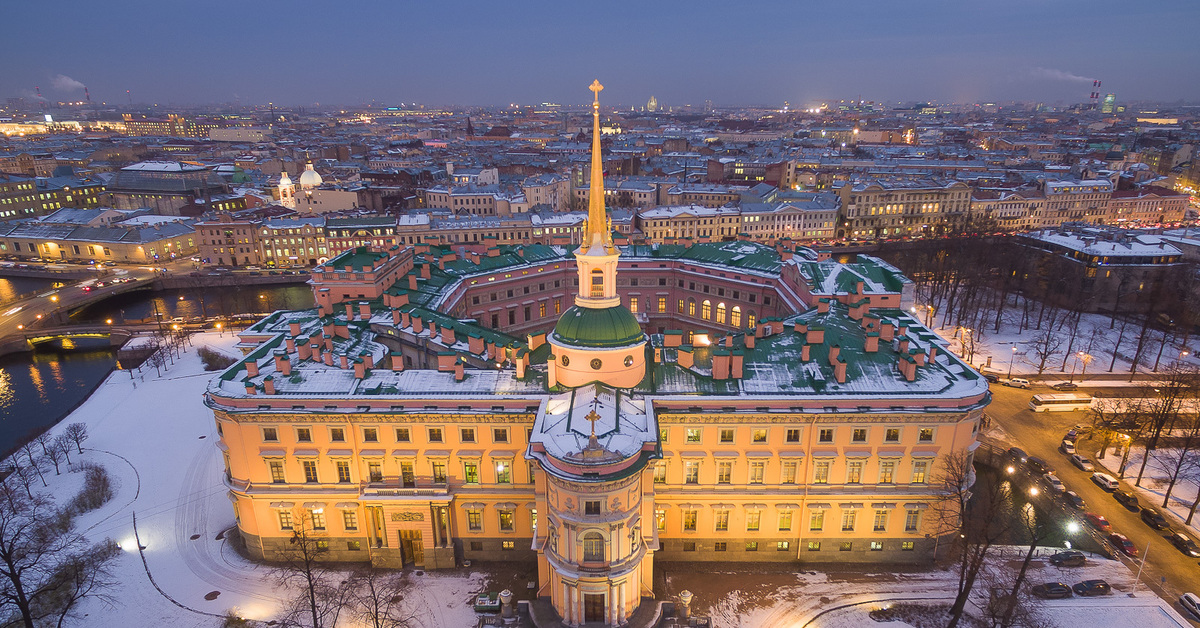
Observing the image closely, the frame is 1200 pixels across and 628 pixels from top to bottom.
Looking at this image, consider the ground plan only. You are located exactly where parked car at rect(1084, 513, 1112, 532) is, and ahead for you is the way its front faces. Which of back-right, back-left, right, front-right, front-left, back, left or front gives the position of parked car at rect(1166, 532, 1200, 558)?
front-left

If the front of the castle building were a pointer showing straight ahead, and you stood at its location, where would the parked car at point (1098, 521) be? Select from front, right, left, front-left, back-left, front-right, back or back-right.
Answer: left

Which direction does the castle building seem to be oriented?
toward the camera

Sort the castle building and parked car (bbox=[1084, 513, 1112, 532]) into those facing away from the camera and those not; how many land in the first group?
0

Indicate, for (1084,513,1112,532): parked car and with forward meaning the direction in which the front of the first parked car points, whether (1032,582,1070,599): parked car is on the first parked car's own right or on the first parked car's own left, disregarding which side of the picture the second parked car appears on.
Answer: on the first parked car's own right

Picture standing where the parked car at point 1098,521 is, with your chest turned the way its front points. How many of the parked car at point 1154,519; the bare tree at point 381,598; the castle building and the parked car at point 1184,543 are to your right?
2

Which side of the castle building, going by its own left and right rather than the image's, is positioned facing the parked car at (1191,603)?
left

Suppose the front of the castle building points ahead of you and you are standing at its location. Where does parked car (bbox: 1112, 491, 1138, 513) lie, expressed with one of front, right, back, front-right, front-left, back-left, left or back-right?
left

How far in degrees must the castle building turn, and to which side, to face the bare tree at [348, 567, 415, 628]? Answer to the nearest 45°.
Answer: approximately 90° to its right

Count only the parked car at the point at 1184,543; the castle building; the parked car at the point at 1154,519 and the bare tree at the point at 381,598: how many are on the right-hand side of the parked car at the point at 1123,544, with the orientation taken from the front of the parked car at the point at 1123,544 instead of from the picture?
2

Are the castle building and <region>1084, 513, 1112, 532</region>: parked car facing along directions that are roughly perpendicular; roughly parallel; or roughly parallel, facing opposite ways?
roughly parallel

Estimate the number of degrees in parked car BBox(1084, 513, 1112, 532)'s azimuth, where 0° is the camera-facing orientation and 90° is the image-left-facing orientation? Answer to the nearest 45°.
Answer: approximately 315°

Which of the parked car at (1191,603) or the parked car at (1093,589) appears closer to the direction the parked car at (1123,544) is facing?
the parked car at (1191,603)

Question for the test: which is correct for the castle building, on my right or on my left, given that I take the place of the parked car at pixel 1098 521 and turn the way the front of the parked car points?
on my right

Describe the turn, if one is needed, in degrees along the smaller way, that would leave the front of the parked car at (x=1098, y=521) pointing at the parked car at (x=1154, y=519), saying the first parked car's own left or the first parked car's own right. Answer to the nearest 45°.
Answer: approximately 90° to the first parked car's own left
